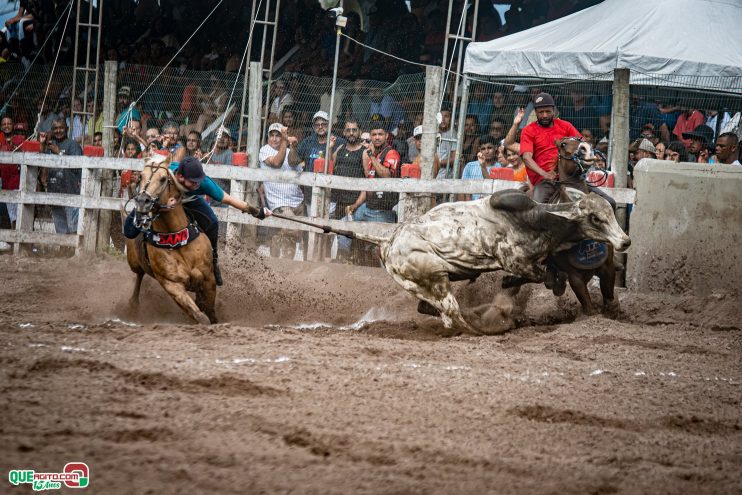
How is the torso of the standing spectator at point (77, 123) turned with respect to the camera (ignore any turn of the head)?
toward the camera

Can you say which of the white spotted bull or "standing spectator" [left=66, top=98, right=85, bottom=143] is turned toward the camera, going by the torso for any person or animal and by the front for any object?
the standing spectator

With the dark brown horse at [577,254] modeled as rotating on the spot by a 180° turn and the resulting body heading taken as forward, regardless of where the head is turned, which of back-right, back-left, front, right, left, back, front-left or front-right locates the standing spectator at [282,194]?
front

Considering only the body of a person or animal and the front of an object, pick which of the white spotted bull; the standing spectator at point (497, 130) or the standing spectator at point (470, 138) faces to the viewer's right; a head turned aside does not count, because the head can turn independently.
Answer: the white spotted bull

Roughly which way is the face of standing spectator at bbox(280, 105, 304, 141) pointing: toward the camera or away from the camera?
toward the camera

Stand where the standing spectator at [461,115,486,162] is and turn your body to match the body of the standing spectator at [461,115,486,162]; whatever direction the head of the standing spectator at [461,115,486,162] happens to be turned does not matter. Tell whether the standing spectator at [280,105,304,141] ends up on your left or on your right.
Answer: on your right

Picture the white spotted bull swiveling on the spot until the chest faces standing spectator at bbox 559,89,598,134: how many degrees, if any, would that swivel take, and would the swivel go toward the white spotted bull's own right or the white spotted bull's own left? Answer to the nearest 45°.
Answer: approximately 90° to the white spotted bull's own left

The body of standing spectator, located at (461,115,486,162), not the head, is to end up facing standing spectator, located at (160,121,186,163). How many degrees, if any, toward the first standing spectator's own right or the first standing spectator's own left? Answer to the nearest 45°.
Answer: approximately 90° to the first standing spectator's own right

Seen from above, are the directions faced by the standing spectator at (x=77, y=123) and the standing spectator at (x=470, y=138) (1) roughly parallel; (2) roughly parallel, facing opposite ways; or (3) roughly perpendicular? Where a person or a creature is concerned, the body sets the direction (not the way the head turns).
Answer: roughly parallel

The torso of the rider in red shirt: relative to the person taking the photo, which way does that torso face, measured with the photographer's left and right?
facing the viewer

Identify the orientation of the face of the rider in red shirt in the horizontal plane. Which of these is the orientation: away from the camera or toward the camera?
toward the camera

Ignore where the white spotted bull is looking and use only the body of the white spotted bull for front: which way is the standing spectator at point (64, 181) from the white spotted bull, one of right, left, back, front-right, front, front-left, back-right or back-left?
back-left

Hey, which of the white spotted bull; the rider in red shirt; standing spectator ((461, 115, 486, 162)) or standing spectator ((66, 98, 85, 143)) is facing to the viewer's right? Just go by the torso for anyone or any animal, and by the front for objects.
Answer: the white spotted bull

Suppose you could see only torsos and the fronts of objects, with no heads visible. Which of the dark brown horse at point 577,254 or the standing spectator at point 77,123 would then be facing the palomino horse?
the standing spectator

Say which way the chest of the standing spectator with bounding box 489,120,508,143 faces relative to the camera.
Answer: toward the camera

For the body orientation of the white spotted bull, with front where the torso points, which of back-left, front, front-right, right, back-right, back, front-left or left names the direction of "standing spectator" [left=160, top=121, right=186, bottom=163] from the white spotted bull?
back-left

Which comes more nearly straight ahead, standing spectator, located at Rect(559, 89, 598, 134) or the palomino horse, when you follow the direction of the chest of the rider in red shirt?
the palomino horse

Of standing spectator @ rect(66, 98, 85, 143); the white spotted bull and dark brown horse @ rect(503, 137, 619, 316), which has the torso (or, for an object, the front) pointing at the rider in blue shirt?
the standing spectator

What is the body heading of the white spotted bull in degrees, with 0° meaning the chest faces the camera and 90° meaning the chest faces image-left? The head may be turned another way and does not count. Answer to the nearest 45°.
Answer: approximately 270°
